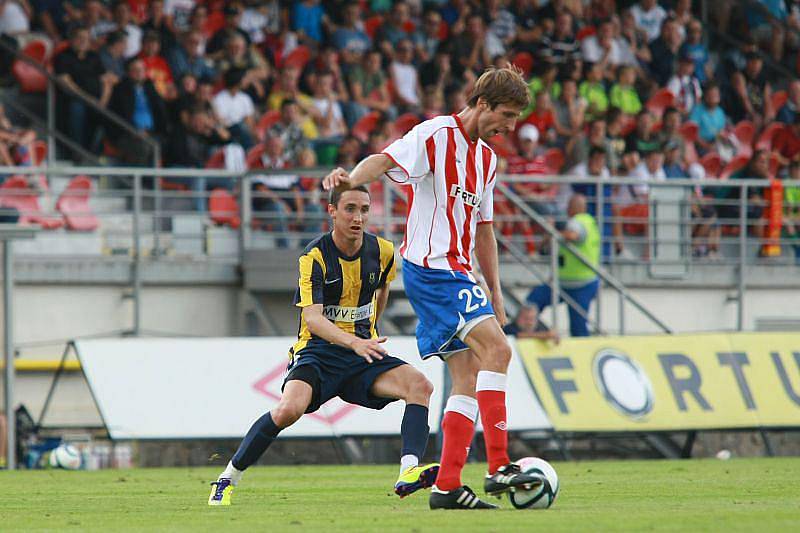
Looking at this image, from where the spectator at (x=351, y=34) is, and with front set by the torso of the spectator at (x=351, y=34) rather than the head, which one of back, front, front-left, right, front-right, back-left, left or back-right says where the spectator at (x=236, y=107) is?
front-right

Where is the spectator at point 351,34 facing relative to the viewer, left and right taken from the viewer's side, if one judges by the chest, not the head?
facing the viewer

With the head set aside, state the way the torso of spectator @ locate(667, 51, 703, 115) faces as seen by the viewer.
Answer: toward the camera

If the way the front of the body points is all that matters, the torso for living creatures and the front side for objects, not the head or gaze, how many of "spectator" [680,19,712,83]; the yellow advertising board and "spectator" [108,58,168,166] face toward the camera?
3

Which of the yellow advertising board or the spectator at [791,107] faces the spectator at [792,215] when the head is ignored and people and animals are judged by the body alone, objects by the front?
the spectator at [791,107]

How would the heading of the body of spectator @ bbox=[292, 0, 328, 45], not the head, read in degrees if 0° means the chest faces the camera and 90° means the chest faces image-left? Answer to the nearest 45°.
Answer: approximately 0°

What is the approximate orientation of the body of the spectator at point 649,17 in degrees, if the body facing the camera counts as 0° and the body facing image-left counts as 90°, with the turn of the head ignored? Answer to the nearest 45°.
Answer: approximately 0°

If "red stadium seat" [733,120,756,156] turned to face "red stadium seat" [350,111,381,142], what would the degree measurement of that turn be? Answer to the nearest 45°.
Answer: approximately 45° to its right

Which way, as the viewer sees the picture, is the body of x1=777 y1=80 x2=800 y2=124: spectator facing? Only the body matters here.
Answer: toward the camera

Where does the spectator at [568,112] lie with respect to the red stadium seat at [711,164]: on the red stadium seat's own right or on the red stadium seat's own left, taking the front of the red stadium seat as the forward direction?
on the red stadium seat's own right
